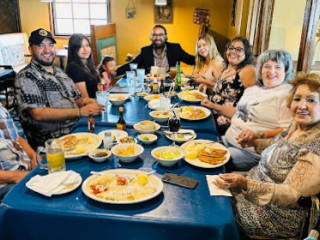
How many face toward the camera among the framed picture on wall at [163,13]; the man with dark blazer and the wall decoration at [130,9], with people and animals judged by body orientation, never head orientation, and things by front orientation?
3

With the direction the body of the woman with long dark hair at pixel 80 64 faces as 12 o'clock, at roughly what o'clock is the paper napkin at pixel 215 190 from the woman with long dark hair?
The paper napkin is roughly at 1 o'clock from the woman with long dark hair.

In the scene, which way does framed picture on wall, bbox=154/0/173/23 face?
toward the camera

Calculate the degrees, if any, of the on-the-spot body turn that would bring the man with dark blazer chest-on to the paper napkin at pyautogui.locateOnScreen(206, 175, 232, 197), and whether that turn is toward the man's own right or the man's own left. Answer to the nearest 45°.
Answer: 0° — they already face it

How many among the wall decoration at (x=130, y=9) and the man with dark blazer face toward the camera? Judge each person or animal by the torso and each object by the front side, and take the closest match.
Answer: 2

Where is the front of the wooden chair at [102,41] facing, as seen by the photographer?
facing the viewer and to the right of the viewer

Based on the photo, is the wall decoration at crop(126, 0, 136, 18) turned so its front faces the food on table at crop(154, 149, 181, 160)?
yes

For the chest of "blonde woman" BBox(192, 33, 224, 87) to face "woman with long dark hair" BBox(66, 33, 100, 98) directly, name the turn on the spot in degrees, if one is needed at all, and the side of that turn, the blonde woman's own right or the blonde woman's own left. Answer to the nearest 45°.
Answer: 0° — they already face them

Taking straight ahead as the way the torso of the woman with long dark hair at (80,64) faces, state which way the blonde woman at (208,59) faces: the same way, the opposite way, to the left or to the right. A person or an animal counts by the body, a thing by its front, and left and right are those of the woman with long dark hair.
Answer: to the right

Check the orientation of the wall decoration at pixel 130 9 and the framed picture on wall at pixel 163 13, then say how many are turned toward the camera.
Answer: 2

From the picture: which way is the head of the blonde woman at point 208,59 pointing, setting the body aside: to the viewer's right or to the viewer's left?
to the viewer's left

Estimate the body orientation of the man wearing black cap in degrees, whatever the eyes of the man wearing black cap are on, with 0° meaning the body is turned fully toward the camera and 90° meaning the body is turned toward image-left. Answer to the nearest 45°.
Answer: approximately 315°

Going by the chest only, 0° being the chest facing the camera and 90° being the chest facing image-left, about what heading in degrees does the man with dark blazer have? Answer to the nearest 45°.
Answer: approximately 0°
